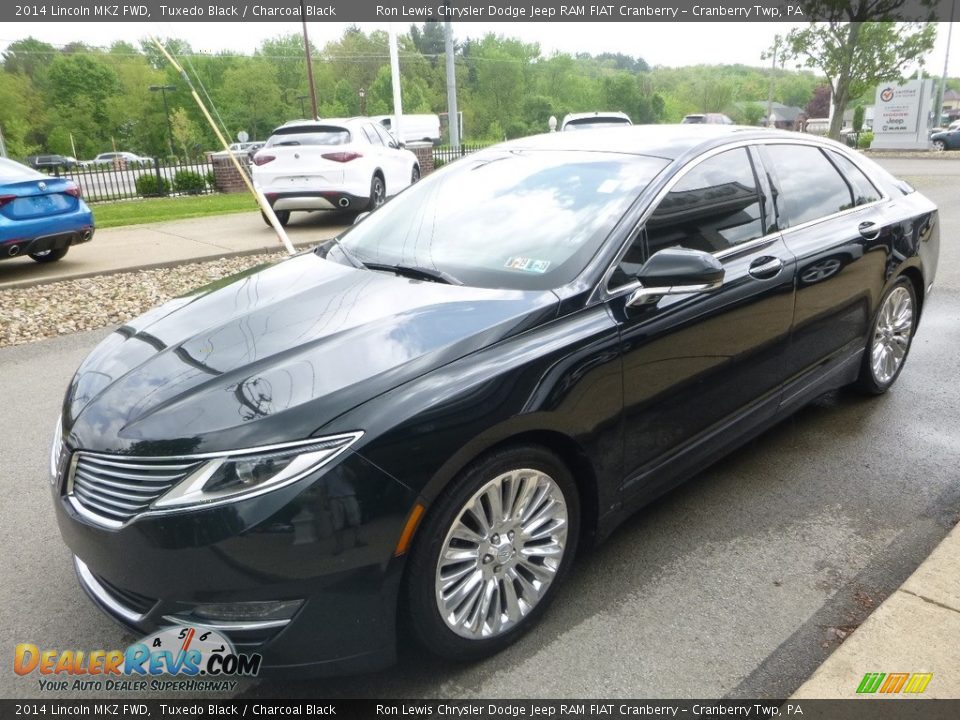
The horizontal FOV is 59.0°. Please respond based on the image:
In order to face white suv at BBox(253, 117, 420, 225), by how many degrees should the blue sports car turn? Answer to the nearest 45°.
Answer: approximately 90° to its right

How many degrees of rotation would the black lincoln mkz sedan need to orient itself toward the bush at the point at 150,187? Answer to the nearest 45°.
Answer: approximately 90° to its right

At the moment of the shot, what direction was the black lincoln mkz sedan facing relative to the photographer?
facing the viewer and to the left of the viewer

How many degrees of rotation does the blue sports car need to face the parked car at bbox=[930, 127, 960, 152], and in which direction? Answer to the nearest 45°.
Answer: approximately 135° to its right

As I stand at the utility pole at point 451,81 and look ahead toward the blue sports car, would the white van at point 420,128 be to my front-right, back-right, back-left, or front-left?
back-right

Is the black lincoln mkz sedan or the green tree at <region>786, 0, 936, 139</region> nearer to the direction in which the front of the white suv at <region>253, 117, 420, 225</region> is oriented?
the green tree

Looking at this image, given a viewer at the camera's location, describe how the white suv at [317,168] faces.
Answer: facing away from the viewer and to the right of the viewer

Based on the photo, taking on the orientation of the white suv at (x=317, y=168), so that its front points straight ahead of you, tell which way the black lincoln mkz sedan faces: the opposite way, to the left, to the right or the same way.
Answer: the opposite way

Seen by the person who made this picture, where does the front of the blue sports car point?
facing away from the viewer and to the left of the viewer

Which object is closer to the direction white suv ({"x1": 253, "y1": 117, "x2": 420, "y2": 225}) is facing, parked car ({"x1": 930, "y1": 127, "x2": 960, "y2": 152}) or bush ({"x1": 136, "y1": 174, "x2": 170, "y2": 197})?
the parked car

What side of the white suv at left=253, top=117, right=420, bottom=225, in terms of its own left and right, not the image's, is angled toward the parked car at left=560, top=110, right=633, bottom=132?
front

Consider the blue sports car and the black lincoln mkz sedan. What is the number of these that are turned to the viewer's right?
0

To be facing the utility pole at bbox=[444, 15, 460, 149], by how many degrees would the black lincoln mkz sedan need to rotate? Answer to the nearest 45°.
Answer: approximately 135° to its right

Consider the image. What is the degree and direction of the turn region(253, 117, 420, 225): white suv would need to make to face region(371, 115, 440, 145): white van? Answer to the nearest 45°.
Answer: approximately 45° to its left

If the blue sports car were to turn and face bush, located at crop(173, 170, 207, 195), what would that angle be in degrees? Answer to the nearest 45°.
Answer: approximately 45° to its right
